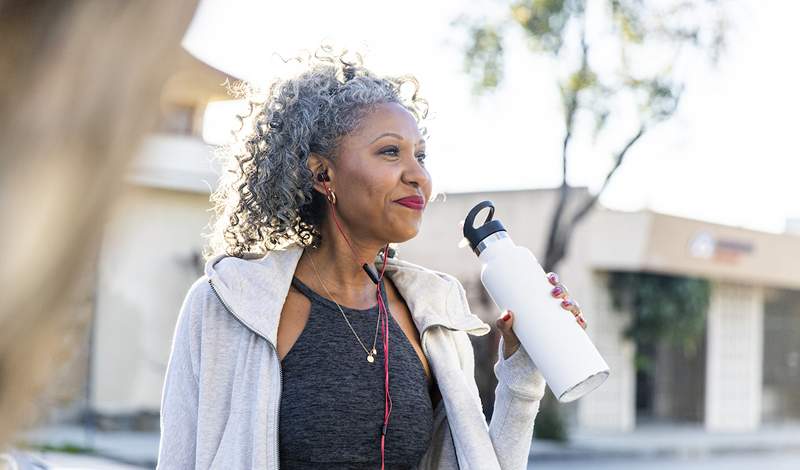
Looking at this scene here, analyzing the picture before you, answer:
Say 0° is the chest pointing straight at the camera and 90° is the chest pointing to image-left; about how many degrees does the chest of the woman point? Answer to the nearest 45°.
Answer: approximately 315°

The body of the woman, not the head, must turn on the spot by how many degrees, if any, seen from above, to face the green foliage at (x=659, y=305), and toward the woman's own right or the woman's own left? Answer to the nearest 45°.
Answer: approximately 135° to the woman's own left

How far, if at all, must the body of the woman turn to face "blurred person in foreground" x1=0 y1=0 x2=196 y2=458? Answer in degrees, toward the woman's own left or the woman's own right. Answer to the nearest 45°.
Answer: approximately 45° to the woman's own right

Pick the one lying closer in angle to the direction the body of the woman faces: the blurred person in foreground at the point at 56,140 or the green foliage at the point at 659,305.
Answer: the blurred person in foreground
